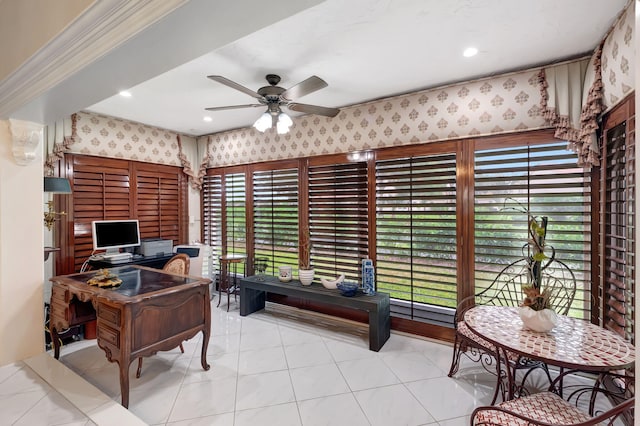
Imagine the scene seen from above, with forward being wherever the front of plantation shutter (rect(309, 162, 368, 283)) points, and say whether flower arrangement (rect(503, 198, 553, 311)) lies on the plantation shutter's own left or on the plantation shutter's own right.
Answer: on the plantation shutter's own left

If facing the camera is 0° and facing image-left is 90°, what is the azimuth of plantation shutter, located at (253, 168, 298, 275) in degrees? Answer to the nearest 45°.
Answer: approximately 45°

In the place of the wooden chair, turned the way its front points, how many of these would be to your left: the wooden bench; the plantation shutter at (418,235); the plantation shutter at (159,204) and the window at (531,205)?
3

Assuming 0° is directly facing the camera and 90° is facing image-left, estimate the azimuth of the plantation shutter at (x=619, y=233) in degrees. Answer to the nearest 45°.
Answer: approximately 90°

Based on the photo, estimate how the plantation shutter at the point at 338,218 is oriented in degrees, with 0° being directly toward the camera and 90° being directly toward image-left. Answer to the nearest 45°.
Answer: approximately 45°

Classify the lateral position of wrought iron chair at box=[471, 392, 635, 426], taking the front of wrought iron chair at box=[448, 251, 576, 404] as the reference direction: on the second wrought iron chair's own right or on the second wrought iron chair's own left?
on the second wrought iron chair's own left

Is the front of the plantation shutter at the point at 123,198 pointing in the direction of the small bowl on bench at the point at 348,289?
yes

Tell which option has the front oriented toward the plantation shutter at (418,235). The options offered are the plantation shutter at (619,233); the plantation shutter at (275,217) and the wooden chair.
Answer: the plantation shutter at (619,233)

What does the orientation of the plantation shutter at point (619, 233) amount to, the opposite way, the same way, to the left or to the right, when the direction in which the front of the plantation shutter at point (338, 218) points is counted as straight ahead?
to the right

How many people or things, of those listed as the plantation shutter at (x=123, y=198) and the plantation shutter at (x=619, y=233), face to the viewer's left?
1

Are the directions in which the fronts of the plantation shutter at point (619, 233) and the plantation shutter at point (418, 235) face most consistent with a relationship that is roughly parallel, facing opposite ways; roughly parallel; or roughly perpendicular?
roughly perpendicular

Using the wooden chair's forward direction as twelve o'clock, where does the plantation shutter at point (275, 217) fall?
The plantation shutter is roughly at 7 o'clock from the wooden chair.
